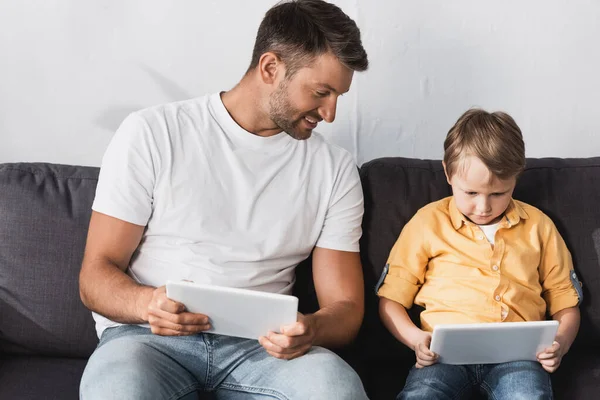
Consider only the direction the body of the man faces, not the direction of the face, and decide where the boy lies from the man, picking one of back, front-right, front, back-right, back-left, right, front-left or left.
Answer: left

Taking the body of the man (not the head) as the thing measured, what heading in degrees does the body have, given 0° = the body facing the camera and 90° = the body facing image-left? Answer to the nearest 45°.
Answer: approximately 0°

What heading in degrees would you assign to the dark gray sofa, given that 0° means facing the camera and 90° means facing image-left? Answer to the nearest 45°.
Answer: approximately 0°

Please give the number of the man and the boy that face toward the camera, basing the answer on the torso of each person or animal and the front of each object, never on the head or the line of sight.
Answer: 2

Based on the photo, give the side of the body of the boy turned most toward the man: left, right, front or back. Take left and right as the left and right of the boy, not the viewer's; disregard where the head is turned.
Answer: right
